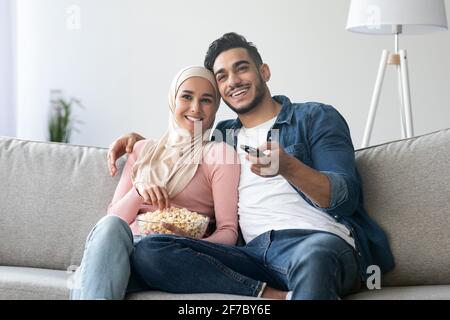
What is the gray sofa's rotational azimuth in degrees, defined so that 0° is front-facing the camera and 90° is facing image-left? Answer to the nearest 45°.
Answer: approximately 0°

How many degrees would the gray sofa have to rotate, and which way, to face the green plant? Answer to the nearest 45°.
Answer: approximately 180°

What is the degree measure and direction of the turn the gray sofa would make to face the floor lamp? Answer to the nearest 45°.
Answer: approximately 135° to its left
